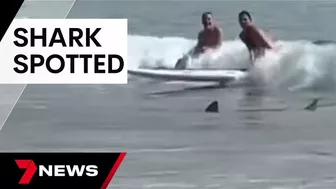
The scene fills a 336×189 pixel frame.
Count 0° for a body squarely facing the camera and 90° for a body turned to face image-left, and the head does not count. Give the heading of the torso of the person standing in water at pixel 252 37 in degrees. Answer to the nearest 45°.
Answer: approximately 45°

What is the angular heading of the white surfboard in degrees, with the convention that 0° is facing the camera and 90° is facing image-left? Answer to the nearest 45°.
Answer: approximately 90°
